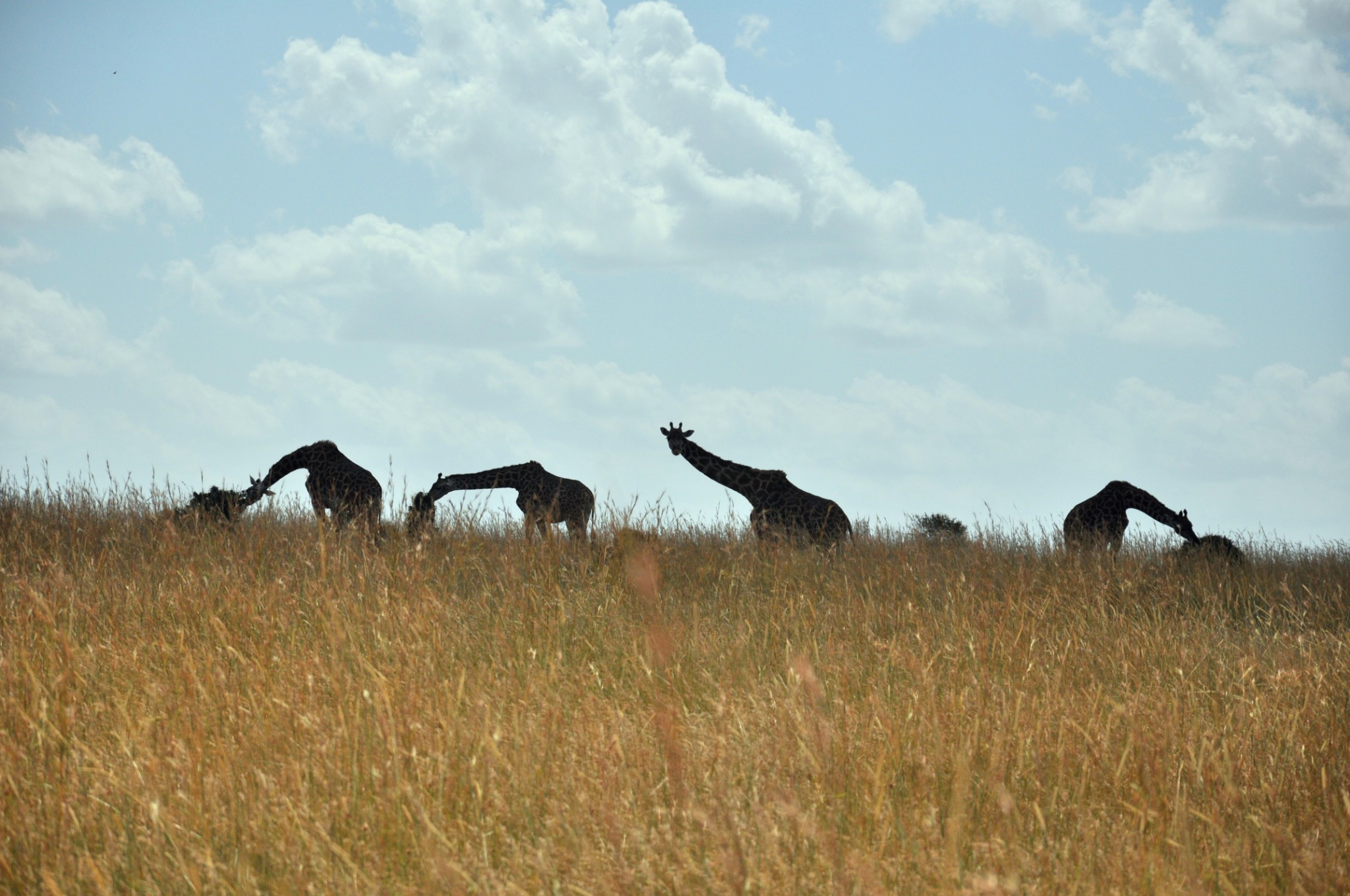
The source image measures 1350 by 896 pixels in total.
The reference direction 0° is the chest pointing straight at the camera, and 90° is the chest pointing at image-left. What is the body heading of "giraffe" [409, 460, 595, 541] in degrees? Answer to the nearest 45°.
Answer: approximately 90°

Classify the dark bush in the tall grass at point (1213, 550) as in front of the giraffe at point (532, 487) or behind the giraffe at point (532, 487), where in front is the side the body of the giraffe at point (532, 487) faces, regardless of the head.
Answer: behind
